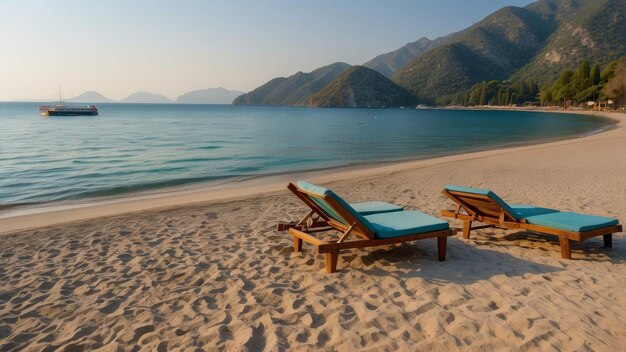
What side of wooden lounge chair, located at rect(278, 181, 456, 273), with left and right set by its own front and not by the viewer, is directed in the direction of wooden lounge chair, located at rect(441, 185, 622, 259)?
front
